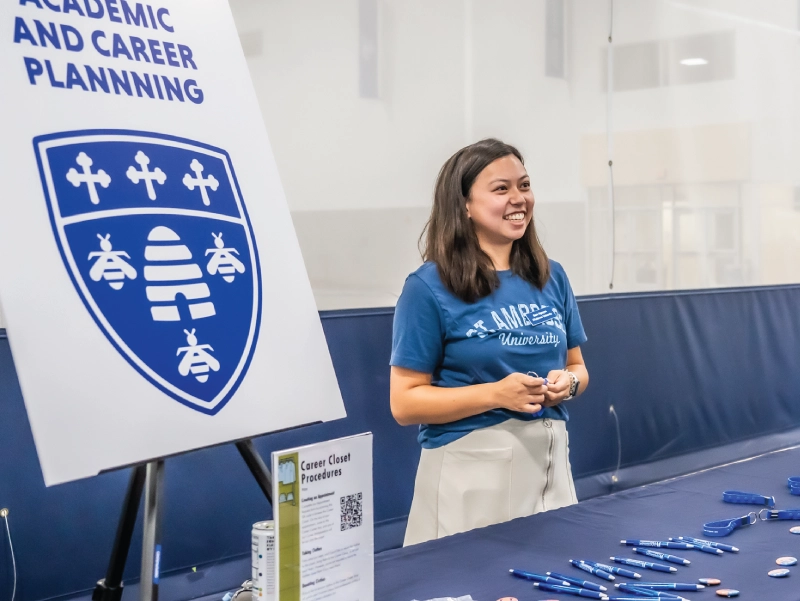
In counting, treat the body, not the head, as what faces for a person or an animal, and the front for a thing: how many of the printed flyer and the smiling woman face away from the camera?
0

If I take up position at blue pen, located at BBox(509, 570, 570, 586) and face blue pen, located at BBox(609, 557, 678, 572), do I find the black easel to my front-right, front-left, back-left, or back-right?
back-left

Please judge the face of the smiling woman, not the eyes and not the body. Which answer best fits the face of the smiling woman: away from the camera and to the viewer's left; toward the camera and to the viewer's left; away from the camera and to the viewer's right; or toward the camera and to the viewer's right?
toward the camera and to the viewer's right

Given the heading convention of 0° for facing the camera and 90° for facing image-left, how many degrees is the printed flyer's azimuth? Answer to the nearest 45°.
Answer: approximately 315°

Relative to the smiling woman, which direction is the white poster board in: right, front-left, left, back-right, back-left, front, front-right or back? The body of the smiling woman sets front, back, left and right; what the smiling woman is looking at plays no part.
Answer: right

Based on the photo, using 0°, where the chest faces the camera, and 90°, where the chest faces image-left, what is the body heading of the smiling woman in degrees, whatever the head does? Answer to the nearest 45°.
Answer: approximately 315°
